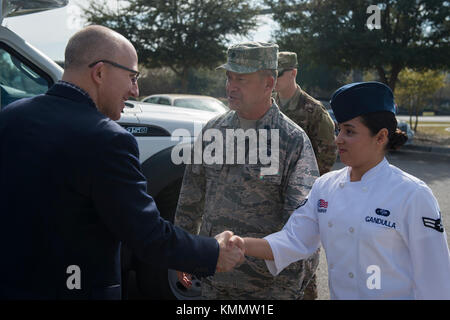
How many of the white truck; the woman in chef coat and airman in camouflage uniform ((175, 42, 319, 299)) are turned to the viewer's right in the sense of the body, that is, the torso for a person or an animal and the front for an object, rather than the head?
1

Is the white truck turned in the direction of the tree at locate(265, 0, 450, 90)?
no

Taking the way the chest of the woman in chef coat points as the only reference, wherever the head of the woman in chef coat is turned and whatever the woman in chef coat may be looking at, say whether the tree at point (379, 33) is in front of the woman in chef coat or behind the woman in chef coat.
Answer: behind

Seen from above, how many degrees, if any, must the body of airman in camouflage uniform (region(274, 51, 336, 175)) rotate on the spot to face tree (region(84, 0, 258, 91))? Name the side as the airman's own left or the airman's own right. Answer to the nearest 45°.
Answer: approximately 135° to the airman's own right

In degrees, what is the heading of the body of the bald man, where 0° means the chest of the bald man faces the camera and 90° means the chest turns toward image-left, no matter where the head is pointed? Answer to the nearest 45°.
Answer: approximately 225°

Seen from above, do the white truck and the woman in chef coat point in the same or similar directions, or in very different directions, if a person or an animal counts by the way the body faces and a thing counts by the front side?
very different directions

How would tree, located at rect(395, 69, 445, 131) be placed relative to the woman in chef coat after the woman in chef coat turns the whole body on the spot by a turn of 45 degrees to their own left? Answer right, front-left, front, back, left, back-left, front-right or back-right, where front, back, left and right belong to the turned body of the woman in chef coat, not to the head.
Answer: back

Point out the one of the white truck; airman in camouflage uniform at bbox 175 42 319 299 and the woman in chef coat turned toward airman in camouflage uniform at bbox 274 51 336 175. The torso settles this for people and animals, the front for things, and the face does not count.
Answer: the white truck

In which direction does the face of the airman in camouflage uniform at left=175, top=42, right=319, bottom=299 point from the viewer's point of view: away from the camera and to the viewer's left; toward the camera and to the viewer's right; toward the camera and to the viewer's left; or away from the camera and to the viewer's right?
toward the camera and to the viewer's left

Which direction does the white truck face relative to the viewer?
to the viewer's right

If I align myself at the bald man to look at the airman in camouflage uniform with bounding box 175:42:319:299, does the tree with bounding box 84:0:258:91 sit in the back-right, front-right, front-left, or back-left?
front-left

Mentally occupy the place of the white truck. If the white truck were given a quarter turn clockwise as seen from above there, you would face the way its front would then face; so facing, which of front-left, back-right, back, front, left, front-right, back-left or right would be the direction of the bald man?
front

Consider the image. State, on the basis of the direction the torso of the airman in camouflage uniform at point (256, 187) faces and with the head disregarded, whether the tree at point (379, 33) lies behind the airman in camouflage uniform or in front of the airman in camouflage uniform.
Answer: behind

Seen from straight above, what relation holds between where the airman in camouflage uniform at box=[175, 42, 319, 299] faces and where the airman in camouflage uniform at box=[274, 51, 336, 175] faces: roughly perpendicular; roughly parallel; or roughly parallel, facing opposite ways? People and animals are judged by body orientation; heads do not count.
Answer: roughly parallel

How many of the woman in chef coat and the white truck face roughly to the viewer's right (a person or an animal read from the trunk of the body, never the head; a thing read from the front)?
1

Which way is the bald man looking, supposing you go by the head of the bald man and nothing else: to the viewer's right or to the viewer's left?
to the viewer's right
